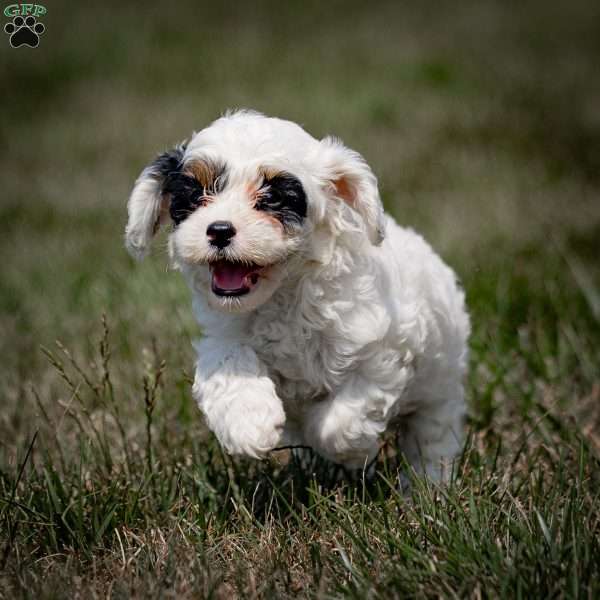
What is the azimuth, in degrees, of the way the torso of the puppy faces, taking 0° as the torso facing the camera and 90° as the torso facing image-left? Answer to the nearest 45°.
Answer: approximately 45°
